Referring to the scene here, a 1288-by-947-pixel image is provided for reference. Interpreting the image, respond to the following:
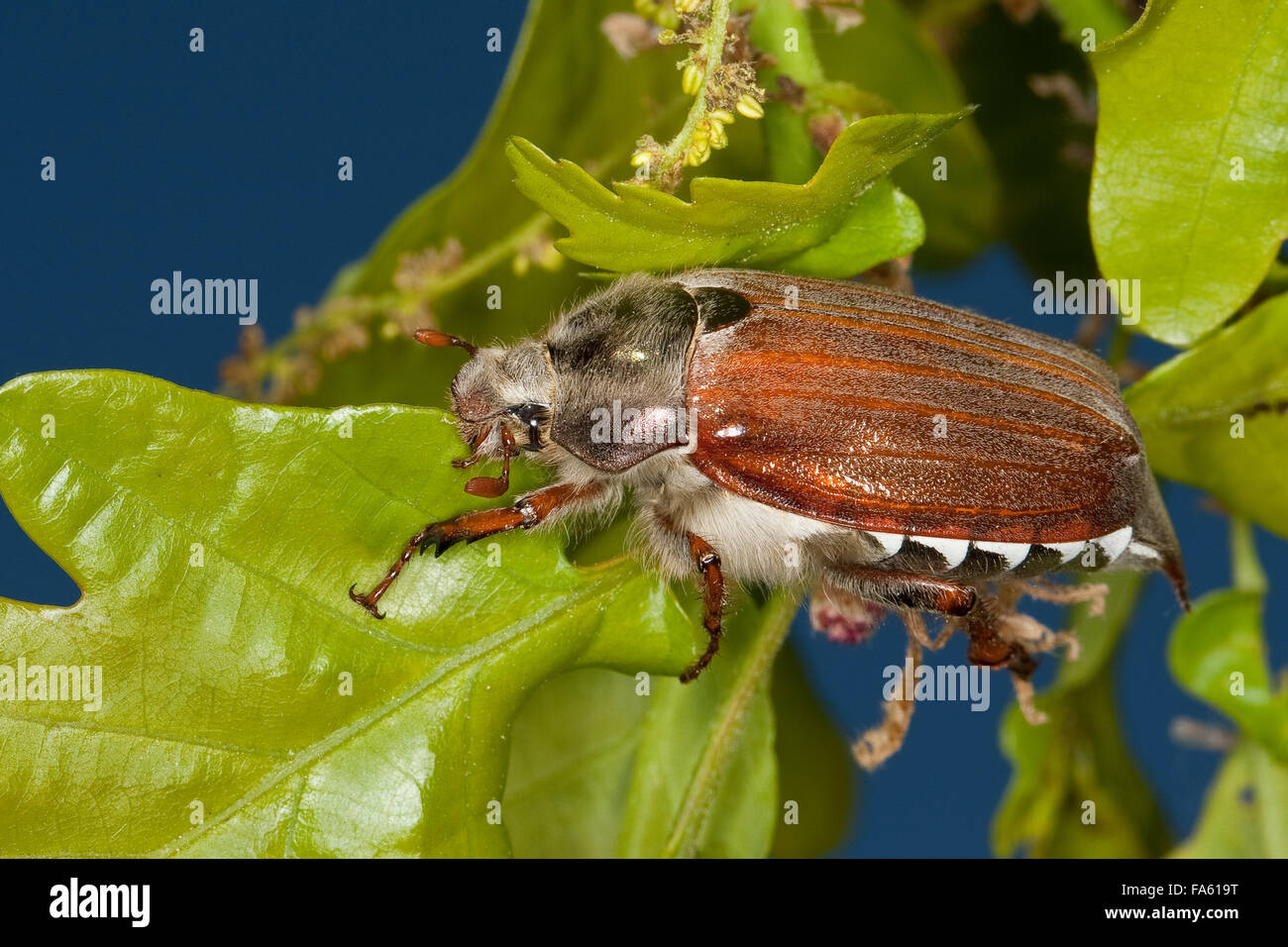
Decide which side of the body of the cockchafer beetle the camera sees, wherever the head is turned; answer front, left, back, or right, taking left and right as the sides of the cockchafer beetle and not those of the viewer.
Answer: left
